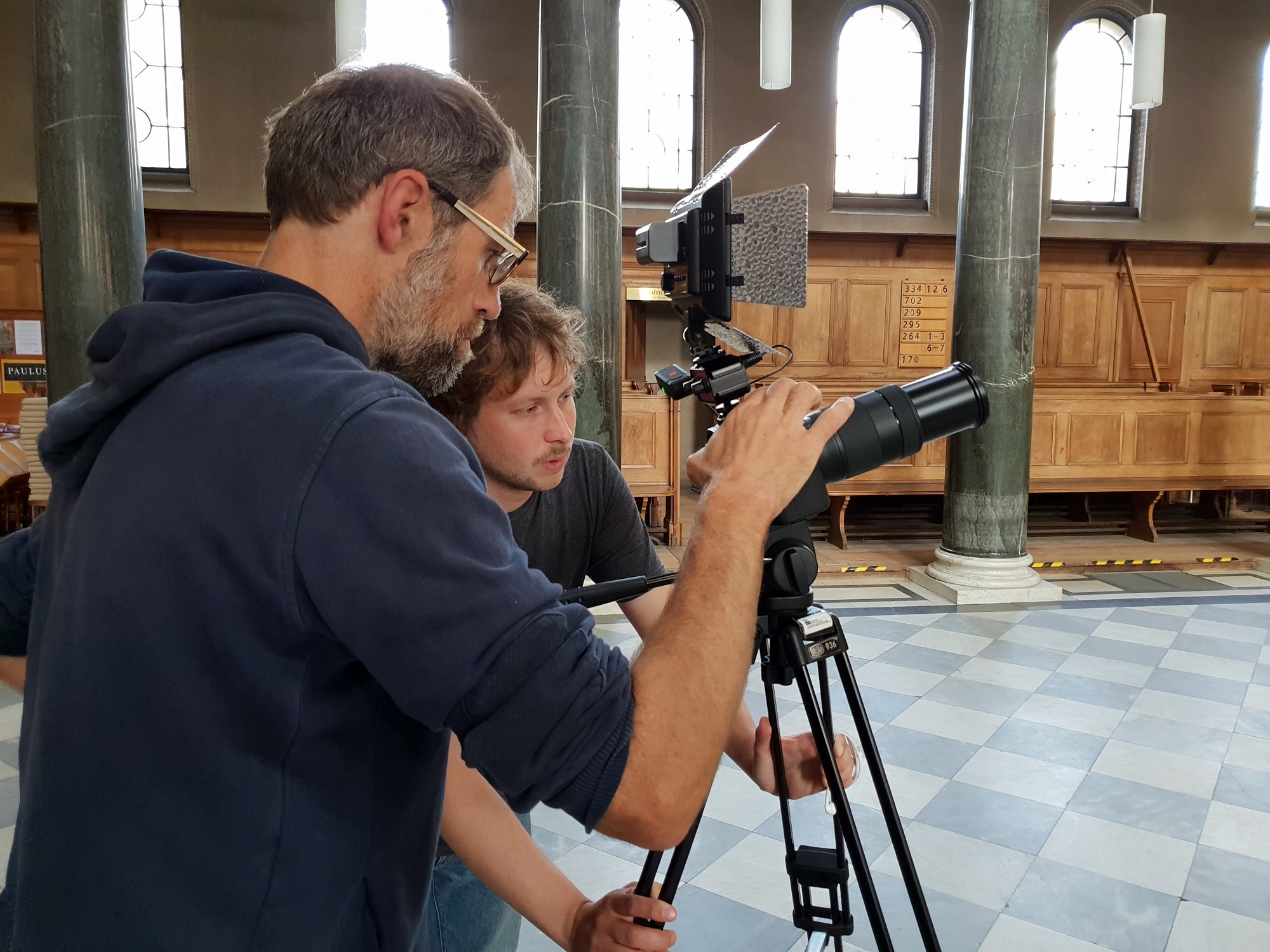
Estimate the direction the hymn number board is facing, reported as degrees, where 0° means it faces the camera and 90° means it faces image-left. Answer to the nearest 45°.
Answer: approximately 0°

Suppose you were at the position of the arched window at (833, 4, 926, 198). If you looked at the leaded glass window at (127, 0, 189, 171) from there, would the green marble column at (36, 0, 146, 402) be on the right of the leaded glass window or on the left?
left

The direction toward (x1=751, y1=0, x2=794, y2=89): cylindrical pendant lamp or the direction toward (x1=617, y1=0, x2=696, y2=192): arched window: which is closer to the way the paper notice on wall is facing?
the cylindrical pendant lamp

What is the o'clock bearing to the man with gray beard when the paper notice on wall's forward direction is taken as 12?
The man with gray beard is roughly at 12 o'clock from the paper notice on wall.

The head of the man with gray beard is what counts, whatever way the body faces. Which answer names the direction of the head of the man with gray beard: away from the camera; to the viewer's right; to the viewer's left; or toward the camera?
to the viewer's right

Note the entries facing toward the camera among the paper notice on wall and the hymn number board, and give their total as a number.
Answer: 2

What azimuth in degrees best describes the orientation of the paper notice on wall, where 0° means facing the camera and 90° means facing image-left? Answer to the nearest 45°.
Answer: approximately 0°
